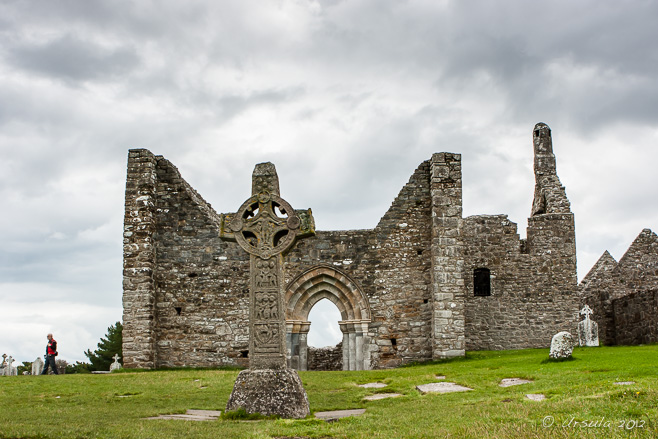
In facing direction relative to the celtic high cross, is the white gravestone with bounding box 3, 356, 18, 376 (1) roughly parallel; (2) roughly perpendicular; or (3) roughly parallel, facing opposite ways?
roughly parallel

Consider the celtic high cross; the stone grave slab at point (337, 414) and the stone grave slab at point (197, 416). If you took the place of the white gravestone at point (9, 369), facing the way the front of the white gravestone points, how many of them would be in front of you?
3

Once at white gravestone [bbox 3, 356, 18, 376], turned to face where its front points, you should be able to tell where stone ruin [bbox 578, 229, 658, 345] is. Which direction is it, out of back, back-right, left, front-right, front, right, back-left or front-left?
left

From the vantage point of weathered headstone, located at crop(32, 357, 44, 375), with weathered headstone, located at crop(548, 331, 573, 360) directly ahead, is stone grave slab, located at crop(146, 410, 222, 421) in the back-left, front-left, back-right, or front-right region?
front-right

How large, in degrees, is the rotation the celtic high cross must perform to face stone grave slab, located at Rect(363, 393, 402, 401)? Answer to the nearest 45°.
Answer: approximately 135° to its left

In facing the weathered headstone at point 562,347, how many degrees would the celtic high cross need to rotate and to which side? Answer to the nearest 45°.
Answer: approximately 135° to its left

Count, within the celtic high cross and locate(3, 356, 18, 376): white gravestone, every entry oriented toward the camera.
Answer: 2

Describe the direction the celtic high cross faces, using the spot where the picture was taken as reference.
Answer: facing the viewer

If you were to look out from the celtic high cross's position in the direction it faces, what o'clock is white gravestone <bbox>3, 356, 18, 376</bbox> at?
The white gravestone is roughly at 5 o'clock from the celtic high cross.

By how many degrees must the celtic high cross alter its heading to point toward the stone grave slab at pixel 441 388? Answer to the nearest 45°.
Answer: approximately 135° to its left

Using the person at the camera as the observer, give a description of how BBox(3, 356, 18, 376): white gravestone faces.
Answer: facing the viewer

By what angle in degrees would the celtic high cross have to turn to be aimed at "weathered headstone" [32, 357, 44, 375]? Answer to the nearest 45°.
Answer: approximately 135° to its right
